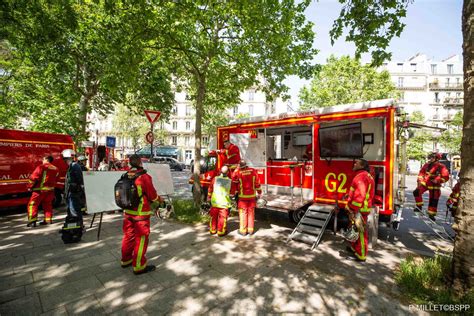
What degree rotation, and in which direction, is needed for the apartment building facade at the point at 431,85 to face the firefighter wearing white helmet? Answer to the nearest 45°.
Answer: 0° — it already faces them

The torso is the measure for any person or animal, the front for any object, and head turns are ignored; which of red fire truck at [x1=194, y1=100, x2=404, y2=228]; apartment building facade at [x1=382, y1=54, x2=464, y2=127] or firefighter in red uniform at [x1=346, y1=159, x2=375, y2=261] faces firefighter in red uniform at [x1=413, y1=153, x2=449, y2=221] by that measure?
the apartment building facade

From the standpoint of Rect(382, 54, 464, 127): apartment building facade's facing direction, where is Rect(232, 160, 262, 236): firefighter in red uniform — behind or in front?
in front

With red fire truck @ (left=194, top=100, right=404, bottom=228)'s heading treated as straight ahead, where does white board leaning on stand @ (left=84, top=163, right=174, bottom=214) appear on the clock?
The white board leaning on stand is roughly at 10 o'clock from the red fire truck.

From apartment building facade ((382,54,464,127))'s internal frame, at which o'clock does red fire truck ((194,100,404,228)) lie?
The red fire truck is roughly at 12 o'clock from the apartment building facade.

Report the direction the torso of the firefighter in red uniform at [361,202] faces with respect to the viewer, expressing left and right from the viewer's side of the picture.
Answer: facing to the left of the viewer

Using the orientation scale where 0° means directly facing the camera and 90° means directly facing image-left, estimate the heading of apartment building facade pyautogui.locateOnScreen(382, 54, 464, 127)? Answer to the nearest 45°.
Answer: approximately 0°

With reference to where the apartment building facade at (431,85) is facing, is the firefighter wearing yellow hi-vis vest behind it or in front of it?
in front

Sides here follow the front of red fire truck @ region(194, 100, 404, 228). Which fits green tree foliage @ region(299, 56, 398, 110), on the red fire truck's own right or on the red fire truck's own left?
on the red fire truck's own right

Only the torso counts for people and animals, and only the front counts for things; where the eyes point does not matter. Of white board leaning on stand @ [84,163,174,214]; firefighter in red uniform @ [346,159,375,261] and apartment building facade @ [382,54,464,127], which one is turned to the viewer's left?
the firefighter in red uniform

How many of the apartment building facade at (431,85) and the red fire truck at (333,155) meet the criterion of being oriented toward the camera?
1
